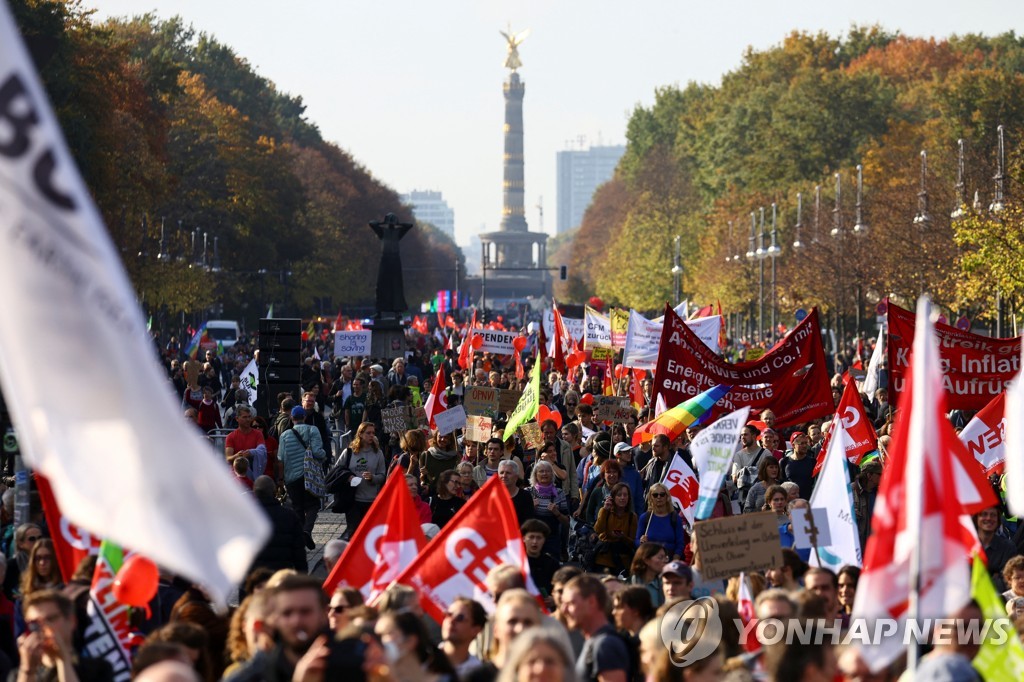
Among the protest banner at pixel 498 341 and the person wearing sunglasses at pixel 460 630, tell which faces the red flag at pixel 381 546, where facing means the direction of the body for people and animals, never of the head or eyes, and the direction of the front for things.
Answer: the protest banner

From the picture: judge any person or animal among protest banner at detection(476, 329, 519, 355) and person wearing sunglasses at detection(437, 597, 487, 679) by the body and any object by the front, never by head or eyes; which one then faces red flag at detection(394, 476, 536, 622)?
the protest banner

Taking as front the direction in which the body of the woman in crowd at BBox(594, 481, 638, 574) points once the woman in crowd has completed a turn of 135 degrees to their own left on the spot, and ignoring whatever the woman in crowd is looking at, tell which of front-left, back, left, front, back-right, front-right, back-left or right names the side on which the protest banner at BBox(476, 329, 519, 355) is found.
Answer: front-left

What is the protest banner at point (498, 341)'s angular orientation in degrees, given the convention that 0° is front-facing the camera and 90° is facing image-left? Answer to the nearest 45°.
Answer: approximately 0°

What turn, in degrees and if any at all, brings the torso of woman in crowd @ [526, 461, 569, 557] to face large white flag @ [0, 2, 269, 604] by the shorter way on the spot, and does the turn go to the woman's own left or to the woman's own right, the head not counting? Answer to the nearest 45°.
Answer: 0° — they already face it

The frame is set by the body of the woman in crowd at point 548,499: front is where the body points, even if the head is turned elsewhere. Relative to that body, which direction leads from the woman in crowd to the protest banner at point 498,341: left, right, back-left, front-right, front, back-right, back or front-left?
back

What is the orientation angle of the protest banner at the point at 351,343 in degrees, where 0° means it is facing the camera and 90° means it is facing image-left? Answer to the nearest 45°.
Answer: approximately 0°

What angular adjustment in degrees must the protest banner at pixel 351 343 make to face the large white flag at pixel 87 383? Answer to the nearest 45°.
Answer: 0° — it already faces it

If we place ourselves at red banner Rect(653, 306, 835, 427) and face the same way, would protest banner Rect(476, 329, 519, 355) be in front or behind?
behind

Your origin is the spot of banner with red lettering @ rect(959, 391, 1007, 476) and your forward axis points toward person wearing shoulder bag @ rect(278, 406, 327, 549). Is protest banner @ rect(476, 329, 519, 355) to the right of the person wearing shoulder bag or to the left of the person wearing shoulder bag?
right

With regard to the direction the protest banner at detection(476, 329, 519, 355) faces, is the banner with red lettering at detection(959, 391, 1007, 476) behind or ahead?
ahead

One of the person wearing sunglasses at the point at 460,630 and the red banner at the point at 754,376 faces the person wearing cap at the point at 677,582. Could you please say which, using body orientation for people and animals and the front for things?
the red banner
